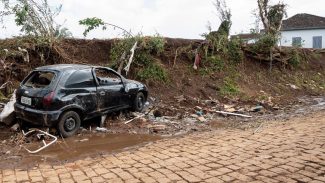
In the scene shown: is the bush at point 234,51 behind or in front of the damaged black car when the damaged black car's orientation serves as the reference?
in front

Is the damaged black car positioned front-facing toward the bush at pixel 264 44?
yes

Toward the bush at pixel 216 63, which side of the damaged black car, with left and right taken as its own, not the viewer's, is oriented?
front

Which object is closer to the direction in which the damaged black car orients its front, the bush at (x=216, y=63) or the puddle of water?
the bush

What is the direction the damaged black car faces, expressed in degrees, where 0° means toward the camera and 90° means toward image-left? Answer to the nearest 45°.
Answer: approximately 225°

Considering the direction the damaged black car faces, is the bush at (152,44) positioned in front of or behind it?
in front

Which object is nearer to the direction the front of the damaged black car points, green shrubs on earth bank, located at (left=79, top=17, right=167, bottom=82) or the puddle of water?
the green shrubs on earth bank

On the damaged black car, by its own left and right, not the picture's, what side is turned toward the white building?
front

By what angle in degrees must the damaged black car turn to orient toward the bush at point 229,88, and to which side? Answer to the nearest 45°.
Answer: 0° — it already faces it

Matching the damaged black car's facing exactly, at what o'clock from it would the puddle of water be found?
The puddle of water is roughly at 4 o'clock from the damaged black car.
